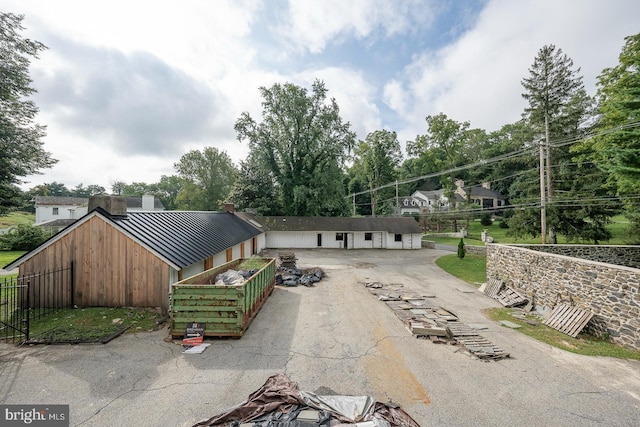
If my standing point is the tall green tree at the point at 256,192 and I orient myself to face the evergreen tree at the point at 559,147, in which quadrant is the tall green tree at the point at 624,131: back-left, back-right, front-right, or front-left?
front-right

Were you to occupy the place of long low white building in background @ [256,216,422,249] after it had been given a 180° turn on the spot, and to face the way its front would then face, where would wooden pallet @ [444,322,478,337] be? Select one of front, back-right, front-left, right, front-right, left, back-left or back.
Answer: back

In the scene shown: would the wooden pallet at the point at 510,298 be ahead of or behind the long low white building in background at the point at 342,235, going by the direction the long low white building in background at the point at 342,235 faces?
ahead

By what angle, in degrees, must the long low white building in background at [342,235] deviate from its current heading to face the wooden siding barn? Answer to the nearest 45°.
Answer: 0° — it already faces it

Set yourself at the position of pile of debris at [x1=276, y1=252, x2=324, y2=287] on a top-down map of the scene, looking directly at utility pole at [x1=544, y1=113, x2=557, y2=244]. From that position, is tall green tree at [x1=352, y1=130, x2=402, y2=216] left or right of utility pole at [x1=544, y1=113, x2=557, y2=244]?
left

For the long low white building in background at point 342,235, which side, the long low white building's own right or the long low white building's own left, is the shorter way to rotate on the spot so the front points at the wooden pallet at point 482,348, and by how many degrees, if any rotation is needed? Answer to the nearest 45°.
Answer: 0° — it already faces it

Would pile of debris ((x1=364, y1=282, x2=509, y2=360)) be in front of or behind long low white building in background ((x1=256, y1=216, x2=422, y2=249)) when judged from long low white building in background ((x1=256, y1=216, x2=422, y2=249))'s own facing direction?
in front

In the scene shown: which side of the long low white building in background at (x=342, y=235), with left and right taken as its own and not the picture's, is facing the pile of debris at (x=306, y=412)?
front

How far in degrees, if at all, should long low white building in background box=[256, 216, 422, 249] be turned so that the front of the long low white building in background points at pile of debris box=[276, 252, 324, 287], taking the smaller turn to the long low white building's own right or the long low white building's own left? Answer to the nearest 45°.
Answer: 0° — it already faces it

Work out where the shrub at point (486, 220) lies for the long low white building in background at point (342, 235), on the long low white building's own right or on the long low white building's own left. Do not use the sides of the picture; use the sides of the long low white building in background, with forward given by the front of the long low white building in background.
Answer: on the long low white building's own left

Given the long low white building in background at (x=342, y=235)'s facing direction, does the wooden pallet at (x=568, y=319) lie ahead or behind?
ahead

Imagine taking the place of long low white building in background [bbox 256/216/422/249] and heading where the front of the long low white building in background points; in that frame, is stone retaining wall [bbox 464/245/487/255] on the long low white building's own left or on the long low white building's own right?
on the long low white building's own left

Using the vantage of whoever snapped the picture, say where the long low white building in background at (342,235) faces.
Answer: facing the viewer
